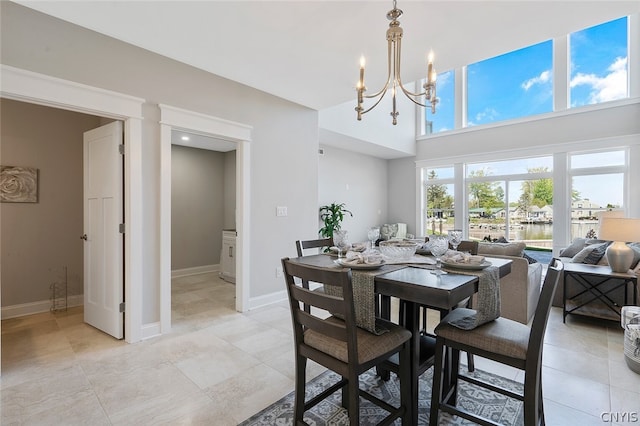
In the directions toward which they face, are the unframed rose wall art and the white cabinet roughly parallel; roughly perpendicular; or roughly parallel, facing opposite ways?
roughly perpendicular

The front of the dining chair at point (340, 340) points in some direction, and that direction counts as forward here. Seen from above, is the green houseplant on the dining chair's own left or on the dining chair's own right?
on the dining chair's own left

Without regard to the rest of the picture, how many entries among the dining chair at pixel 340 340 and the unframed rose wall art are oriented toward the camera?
1

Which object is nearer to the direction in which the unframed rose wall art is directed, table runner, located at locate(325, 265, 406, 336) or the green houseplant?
the table runner

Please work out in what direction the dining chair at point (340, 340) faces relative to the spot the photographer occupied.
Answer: facing away from the viewer and to the right of the viewer

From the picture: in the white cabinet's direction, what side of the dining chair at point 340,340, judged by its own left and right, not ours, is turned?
left

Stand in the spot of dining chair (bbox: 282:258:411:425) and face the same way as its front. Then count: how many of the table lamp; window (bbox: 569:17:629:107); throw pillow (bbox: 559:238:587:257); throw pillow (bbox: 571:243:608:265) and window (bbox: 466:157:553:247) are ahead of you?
5

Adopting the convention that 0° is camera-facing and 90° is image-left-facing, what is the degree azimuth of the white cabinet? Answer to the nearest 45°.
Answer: approximately 45°

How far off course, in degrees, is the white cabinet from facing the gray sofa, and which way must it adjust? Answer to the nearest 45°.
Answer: approximately 90° to its left

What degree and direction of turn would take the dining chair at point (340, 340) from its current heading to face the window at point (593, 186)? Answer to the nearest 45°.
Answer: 0° — it already faces it
